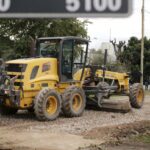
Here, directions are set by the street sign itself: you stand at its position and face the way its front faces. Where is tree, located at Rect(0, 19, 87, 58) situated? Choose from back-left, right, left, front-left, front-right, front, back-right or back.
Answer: back

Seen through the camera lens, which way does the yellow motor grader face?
facing away from the viewer and to the right of the viewer

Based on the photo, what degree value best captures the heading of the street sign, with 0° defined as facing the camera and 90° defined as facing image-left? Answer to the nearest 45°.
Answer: approximately 0°

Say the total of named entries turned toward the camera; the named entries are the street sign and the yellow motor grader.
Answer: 1

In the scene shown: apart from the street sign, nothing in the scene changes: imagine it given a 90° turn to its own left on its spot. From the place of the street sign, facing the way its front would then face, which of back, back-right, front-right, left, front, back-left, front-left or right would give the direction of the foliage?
left

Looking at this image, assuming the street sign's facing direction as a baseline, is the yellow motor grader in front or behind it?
behind

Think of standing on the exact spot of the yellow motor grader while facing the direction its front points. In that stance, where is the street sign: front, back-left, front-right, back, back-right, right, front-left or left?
back-right

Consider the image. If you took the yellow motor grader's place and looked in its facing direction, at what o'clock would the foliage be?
The foliage is roughly at 11 o'clock from the yellow motor grader.
